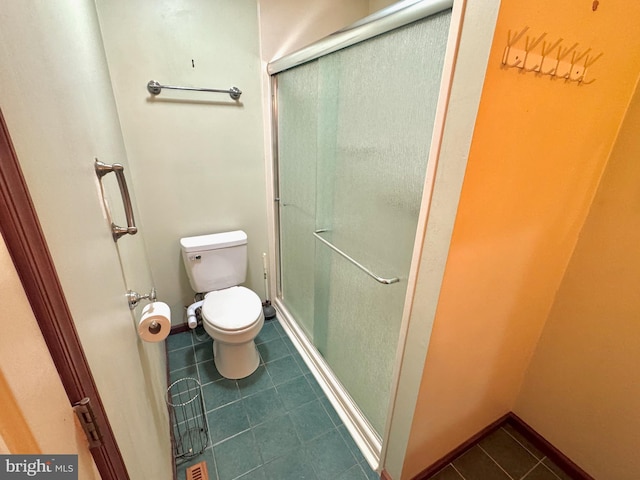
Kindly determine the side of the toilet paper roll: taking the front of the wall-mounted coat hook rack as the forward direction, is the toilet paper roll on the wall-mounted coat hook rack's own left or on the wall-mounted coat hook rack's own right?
on the wall-mounted coat hook rack's own right

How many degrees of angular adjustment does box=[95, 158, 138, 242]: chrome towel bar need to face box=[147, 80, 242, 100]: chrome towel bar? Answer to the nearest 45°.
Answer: approximately 45° to its left

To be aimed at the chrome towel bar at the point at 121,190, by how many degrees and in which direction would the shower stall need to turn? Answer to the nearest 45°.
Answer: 0° — it already faces it

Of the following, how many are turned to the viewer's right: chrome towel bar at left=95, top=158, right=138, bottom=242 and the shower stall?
1

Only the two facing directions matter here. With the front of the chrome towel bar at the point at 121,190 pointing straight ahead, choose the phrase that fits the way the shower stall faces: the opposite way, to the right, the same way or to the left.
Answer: the opposite way

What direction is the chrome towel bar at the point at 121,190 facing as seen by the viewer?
to the viewer's right

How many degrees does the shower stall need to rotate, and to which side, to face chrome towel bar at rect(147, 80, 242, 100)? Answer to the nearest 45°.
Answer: approximately 45° to its right
